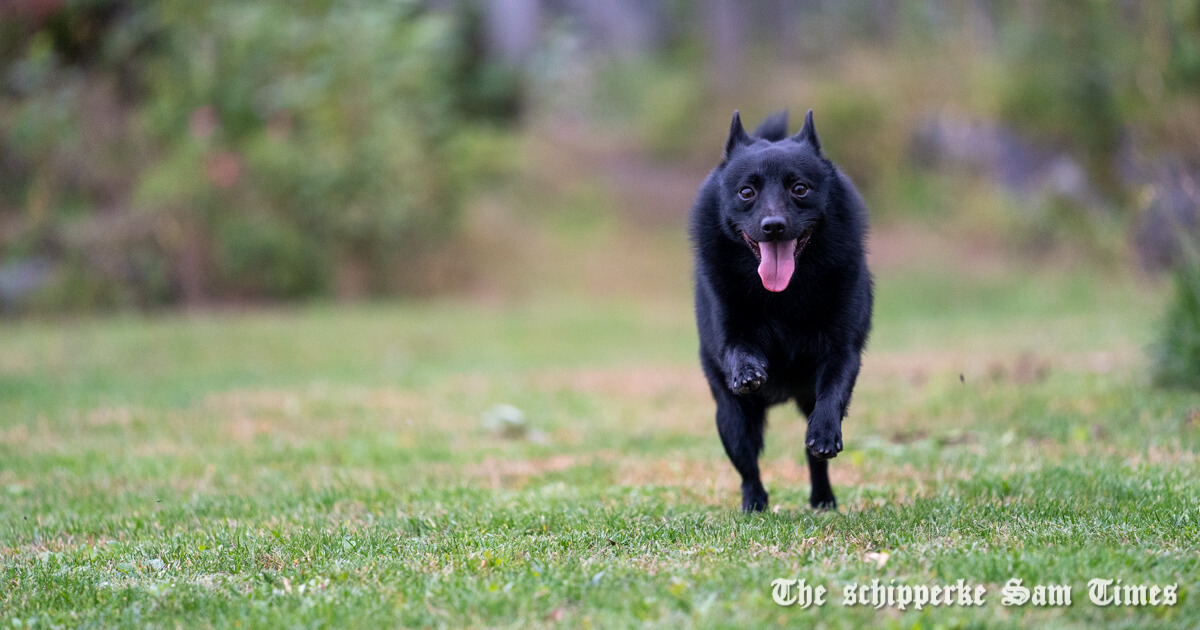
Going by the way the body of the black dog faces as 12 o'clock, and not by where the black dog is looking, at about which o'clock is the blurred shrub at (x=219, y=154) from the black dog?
The blurred shrub is roughly at 5 o'clock from the black dog.

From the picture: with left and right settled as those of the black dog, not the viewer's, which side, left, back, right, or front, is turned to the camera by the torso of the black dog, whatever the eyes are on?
front

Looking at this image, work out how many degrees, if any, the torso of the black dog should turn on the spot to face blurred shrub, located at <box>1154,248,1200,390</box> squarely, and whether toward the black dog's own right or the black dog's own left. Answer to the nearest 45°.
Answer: approximately 135° to the black dog's own left
